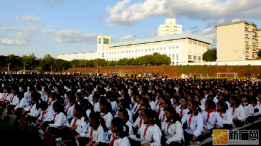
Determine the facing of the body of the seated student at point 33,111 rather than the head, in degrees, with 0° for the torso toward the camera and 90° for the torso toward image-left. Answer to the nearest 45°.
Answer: approximately 45°

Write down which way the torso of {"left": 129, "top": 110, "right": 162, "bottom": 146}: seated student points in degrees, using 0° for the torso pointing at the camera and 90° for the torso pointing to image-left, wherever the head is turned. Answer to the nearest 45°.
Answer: approximately 45°

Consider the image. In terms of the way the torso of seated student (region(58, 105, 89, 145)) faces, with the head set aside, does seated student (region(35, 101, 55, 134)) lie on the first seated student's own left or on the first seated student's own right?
on the first seated student's own right

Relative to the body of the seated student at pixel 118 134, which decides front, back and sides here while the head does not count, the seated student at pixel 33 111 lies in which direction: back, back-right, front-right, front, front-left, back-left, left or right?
right

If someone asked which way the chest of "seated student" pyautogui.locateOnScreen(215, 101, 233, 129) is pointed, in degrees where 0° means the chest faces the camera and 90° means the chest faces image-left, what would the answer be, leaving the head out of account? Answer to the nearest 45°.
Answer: approximately 45°

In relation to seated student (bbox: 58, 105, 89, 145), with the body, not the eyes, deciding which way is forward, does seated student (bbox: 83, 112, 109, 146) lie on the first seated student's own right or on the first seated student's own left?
on the first seated student's own left

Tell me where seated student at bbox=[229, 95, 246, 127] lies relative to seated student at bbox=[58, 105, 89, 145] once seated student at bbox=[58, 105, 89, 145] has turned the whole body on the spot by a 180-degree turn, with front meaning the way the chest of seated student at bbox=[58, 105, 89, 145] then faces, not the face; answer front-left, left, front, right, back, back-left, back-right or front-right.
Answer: front-right
